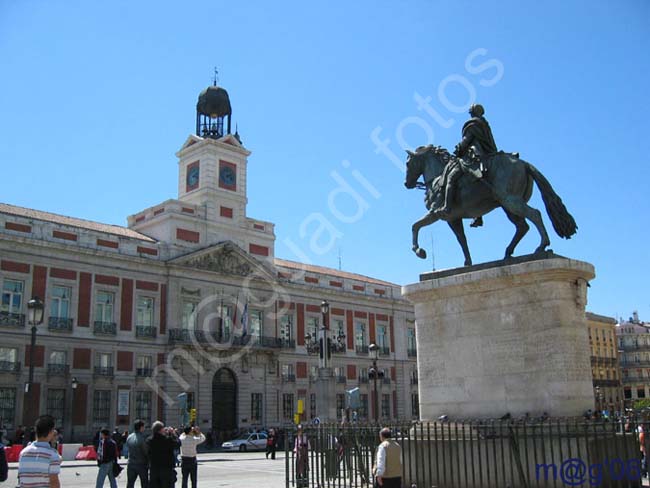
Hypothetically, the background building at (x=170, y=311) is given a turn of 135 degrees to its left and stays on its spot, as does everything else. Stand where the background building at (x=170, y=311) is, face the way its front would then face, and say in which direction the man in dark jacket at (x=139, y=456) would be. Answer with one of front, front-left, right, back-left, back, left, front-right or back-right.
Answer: back

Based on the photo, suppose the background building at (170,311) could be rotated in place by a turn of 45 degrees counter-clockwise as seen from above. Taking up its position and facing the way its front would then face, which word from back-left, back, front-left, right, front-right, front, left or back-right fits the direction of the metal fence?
right

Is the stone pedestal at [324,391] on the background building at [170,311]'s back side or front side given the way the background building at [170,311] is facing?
on the front side

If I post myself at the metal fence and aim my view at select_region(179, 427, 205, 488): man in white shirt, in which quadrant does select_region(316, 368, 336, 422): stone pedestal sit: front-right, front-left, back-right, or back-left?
front-right

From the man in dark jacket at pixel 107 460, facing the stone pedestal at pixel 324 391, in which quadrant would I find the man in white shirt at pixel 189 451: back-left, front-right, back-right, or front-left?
front-right

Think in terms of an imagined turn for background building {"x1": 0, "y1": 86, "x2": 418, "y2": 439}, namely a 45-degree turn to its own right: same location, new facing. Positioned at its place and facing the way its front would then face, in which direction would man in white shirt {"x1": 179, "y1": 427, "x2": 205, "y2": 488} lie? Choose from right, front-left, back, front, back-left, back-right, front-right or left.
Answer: front

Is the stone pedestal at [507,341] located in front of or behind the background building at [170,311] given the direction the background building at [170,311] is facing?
in front

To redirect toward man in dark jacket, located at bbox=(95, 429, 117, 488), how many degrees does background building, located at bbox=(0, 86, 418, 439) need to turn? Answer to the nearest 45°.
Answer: approximately 45° to its right

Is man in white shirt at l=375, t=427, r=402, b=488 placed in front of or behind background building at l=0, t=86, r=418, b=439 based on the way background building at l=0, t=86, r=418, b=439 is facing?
in front

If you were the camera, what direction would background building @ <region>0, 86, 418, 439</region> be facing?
facing the viewer and to the right of the viewer
